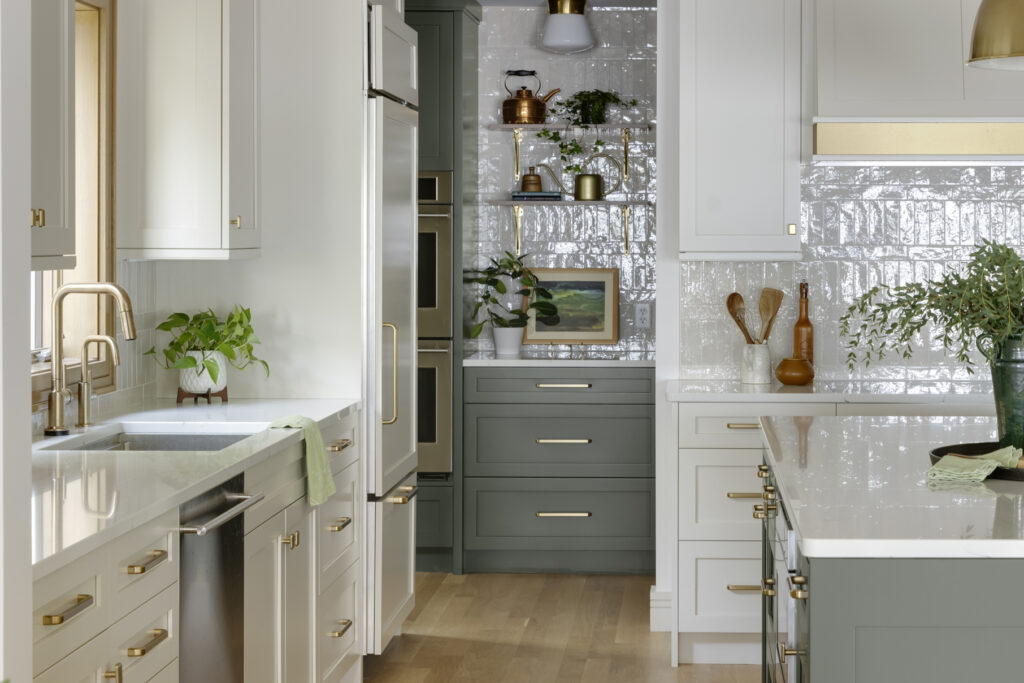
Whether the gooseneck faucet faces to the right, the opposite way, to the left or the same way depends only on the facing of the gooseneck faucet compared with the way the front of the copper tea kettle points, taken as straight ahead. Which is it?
the same way

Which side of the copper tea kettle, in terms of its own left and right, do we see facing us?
right

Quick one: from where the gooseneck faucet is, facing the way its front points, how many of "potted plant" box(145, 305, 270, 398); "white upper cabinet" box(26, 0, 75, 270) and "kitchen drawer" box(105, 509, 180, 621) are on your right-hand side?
2

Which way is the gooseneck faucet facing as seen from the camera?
to the viewer's right

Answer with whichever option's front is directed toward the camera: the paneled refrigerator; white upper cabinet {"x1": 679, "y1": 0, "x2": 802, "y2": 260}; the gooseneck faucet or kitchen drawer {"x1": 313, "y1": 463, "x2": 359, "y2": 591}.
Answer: the white upper cabinet

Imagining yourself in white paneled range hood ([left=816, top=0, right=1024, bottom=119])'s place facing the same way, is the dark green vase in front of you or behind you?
in front

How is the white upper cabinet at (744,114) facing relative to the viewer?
toward the camera

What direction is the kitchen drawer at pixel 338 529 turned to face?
to the viewer's right

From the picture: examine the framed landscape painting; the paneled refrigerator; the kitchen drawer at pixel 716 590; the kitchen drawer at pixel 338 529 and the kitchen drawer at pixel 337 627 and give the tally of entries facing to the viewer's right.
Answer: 3

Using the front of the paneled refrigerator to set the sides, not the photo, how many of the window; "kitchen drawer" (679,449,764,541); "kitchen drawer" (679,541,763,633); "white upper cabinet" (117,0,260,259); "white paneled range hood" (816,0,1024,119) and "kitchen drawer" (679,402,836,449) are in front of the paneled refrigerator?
4

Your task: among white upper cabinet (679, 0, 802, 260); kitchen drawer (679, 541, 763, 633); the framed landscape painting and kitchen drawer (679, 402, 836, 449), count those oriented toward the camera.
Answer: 4

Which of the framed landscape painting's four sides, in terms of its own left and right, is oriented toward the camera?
front

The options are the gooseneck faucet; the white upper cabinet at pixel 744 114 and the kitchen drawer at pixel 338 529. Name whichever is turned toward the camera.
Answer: the white upper cabinet
